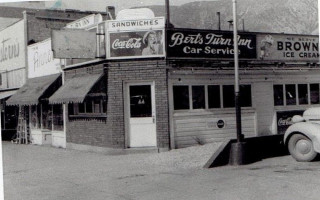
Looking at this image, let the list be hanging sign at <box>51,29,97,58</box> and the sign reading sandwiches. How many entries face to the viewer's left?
0

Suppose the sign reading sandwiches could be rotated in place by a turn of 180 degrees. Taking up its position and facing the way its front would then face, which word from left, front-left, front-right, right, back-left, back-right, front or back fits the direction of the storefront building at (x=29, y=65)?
front-left

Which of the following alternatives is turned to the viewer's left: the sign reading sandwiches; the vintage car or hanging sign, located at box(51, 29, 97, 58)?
the vintage car

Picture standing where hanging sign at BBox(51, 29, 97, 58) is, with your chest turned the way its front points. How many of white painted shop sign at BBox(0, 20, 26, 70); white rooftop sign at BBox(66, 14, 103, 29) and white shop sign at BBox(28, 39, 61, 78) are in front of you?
0

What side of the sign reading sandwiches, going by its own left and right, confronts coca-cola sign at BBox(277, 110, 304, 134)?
left

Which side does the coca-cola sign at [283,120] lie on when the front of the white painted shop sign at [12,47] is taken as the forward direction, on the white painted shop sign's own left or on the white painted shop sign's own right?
on the white painted shop sign's own left

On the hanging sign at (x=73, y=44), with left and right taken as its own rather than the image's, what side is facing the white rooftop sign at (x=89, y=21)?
back

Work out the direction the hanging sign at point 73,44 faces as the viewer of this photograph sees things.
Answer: facing the viewer

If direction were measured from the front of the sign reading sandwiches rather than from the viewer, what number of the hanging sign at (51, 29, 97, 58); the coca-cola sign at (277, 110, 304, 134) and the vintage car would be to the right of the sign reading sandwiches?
1

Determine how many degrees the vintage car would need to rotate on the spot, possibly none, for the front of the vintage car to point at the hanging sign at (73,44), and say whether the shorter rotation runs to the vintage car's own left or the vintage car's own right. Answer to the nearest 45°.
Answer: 0° — it already faces it

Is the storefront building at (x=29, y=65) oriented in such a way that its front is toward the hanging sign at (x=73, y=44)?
no

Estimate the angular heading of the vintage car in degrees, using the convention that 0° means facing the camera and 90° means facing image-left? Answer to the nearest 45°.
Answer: approximately 90°

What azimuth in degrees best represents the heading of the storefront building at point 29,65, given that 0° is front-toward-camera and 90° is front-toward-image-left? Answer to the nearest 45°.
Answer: approximately 45°

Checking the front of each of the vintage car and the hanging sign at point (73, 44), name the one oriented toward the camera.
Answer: the hanging sign

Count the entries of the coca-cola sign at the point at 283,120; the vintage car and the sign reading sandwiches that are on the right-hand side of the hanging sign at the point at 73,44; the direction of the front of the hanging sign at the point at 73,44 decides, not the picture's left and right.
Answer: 0

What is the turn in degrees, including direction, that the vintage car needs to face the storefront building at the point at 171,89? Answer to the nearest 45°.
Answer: approximately 45° to its right

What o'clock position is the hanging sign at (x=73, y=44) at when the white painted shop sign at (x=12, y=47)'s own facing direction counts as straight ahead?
the hanging sign at (x=73, y=44) is roughly at 10 o'clock from the white painted shop sign at (x=12, y=47).

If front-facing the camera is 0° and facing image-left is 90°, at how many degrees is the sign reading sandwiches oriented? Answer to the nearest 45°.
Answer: approximately 0°
